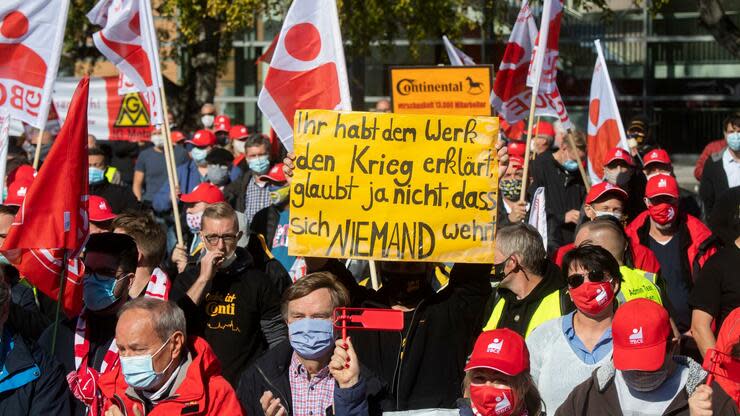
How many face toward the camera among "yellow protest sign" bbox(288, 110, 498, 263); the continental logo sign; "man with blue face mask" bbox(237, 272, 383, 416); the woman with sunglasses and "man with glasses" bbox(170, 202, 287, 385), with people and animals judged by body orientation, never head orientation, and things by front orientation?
5

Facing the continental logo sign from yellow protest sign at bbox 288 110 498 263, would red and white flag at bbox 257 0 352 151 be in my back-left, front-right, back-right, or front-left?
front-left

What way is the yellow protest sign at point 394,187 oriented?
toward the camera

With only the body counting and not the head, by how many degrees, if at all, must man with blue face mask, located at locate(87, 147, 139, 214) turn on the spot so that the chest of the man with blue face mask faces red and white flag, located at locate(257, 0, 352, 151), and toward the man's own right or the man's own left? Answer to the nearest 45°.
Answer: approximately 90° to the man's own left

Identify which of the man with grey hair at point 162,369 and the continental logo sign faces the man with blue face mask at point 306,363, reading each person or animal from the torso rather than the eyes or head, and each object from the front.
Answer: the continental logo sign

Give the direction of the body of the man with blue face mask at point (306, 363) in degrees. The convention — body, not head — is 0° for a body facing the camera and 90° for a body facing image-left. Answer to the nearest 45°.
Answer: approximately 0°

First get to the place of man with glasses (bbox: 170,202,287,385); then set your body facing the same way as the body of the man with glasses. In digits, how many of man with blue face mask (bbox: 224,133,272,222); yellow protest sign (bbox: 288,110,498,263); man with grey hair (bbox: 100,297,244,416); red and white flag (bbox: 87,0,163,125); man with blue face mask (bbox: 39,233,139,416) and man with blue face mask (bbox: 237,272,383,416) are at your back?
2

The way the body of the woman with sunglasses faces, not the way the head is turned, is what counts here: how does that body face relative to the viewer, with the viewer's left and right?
facing the viewer

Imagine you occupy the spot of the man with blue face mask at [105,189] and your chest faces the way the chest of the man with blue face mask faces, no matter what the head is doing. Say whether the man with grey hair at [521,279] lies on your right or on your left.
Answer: on your left

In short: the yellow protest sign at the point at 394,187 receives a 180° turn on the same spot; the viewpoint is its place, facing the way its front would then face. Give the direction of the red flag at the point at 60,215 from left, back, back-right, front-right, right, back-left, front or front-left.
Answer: left

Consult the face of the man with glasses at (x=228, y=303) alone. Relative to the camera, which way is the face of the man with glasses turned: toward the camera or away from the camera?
toward the camera

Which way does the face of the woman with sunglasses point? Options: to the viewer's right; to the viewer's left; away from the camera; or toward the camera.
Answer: toward the camera

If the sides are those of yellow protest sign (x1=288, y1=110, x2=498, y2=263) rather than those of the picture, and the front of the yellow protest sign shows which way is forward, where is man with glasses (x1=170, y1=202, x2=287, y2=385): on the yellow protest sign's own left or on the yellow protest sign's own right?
on the yellow protest sign's own right

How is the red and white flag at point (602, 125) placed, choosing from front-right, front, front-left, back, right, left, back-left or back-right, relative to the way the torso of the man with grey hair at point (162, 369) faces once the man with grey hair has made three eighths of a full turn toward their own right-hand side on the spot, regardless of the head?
front-right

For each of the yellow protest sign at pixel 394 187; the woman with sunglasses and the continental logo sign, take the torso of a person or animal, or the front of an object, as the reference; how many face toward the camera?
3

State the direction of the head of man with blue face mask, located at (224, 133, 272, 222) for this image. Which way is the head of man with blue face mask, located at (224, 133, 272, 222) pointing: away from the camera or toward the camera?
toward the camera

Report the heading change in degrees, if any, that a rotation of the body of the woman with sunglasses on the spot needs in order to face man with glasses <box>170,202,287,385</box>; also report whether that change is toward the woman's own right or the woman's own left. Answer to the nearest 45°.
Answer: approximately 90° to the woman's own right
